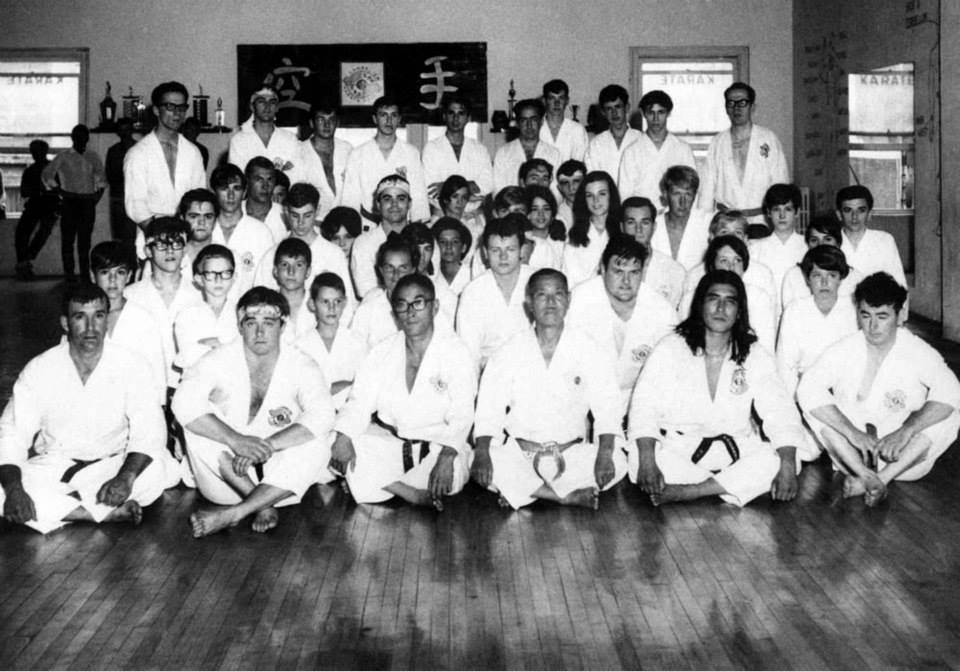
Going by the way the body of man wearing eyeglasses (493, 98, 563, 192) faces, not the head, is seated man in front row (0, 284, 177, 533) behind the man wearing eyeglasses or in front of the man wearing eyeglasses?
in front

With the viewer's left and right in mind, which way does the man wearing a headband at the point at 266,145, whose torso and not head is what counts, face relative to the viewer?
facing the viewer

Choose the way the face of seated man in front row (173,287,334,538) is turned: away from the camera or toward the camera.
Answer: toward the camera

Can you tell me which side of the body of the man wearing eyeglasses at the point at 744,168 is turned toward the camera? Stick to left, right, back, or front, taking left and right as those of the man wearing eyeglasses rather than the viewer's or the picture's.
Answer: front

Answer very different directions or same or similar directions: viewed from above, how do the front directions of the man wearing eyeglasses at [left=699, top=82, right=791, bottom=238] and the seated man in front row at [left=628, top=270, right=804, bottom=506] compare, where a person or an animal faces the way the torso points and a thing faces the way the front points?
same or similar directions

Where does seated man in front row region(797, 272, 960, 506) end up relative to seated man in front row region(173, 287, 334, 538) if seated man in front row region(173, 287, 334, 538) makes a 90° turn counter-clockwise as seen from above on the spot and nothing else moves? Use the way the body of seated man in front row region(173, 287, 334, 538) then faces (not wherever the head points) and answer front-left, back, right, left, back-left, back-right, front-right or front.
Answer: front

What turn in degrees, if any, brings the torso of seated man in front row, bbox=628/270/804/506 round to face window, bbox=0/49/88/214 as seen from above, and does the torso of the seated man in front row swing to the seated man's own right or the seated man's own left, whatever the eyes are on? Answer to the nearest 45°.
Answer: approximately 135° to the seated man's own right

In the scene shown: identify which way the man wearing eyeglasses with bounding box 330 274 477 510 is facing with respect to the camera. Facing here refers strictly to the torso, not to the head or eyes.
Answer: toward the camera

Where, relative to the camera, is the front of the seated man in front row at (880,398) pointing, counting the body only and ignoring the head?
toward the camera

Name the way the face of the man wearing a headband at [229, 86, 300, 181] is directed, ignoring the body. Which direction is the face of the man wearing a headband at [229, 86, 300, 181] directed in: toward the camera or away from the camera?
toward the camera

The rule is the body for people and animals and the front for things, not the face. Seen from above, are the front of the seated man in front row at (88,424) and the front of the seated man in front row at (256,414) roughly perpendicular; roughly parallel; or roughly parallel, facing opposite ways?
roughly parallel

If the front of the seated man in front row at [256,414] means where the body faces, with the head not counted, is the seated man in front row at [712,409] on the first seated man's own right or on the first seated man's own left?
on the first seated man's own left
